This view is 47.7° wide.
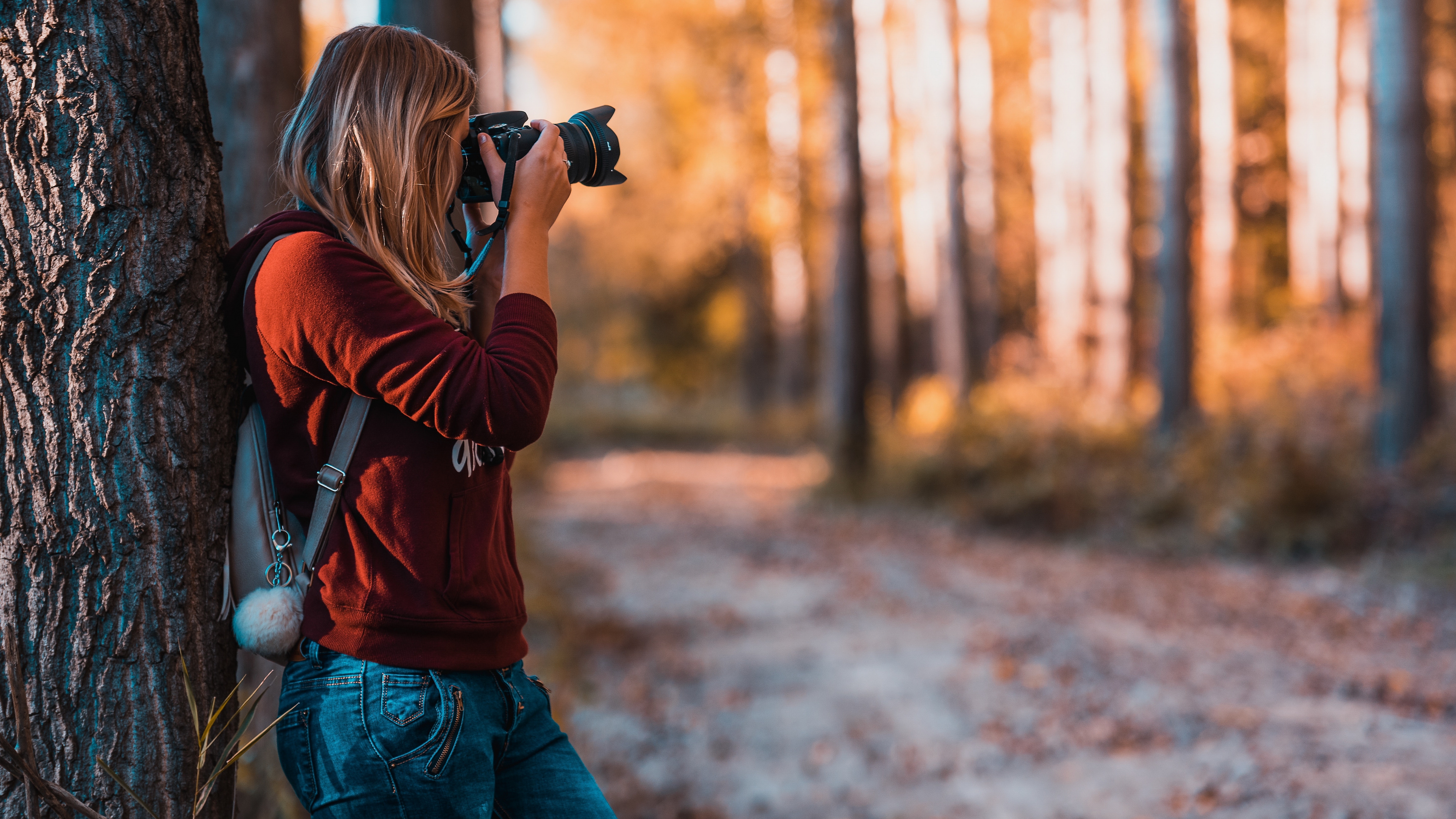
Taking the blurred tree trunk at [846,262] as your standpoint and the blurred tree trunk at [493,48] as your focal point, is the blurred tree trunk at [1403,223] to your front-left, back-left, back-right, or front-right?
back-left

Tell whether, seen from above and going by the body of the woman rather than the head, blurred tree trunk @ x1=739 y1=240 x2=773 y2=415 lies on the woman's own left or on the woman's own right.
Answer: on the woman's own left

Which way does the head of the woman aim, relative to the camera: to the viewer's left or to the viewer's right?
to the viewer's right

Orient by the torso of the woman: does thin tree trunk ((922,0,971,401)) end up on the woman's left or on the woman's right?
on the woman's left

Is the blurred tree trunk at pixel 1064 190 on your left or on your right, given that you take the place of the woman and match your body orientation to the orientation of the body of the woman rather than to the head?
on your left

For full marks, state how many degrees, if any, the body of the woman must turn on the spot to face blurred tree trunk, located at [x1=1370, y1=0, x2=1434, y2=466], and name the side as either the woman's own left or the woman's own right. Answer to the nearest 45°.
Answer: approximately 45° to the woman's own left

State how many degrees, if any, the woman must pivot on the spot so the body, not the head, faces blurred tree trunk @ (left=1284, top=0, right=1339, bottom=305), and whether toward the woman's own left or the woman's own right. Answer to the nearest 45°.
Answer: approximately 45° to the woman's own left

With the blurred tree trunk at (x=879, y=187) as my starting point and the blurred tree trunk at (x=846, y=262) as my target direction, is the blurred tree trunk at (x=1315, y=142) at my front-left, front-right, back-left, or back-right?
back-left

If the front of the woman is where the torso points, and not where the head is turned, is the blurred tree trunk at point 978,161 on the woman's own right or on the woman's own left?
on the woman's own left

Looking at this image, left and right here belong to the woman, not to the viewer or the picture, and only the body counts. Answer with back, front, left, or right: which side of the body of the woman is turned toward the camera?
right

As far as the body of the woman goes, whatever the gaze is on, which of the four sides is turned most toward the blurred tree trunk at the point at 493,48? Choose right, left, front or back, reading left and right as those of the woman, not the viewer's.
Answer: left
